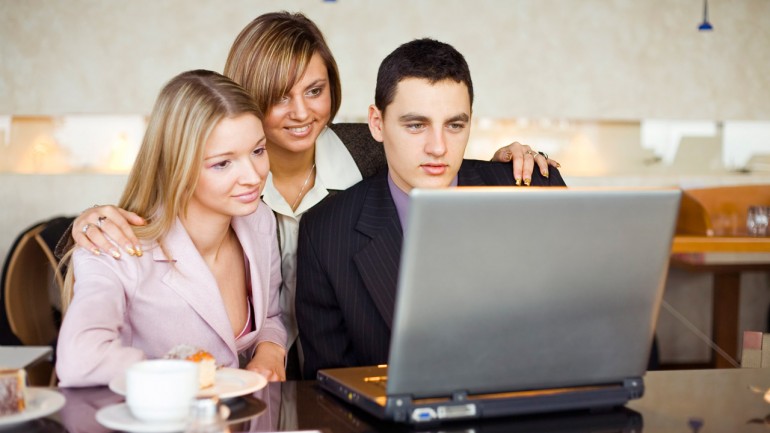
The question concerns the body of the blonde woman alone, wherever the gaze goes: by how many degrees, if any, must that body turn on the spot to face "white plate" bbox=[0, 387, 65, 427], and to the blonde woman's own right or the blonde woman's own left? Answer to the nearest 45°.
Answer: approximately 45° to the blonde woman's own right

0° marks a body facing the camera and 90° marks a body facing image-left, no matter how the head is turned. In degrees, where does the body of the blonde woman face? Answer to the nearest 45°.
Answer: approximately 315°

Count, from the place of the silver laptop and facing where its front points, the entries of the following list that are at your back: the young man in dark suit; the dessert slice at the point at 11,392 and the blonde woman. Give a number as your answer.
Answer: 0

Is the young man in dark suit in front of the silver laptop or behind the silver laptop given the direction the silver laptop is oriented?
in front

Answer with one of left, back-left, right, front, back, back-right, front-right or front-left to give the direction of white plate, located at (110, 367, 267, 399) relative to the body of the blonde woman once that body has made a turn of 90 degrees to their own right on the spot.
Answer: front-left

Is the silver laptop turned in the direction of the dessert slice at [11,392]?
no

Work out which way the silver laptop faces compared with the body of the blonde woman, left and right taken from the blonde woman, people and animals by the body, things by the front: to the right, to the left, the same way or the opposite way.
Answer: the opposite way

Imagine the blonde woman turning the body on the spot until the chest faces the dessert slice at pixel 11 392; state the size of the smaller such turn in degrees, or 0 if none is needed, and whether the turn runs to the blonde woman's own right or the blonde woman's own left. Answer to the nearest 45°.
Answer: approximately 45° to the blonde woman's own right

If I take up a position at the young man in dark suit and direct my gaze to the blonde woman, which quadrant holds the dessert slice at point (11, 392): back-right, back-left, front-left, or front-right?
front-left

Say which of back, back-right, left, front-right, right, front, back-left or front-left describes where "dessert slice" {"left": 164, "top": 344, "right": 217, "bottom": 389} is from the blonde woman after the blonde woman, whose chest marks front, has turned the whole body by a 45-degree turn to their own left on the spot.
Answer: right

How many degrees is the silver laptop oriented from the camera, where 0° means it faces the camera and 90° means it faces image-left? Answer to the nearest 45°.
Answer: approximately 135°

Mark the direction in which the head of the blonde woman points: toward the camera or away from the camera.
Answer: toward the camera
